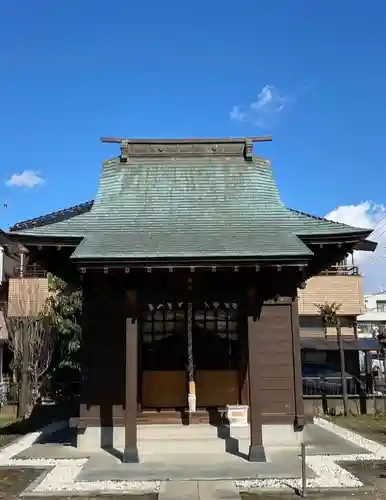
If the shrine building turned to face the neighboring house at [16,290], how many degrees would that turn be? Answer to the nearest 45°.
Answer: approximately 135° to its right

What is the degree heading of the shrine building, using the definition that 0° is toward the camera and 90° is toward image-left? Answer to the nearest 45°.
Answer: approximately 0°

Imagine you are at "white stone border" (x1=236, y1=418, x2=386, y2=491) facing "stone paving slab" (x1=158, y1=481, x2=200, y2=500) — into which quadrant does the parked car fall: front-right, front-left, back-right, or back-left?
back-right

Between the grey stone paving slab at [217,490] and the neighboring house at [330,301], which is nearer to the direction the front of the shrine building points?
the grey stone paving slab

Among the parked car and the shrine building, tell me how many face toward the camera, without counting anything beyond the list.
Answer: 1

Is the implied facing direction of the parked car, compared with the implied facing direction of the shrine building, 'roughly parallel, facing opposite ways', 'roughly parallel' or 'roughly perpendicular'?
roughly perpendicular

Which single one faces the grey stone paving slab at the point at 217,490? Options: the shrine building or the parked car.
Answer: the shrine building
